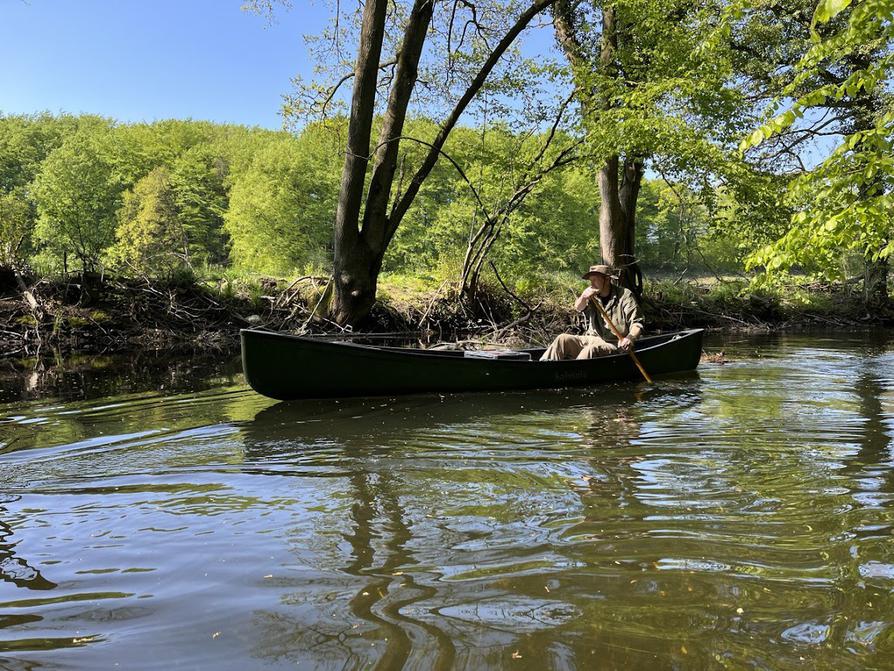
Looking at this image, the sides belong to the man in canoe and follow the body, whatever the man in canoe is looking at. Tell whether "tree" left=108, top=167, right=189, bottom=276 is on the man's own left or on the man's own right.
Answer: on the man's own right

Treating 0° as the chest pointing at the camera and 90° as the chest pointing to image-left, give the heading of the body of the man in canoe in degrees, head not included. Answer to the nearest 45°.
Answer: approximately 45°

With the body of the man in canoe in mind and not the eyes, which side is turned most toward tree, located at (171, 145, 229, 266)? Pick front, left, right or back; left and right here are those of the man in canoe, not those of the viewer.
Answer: right

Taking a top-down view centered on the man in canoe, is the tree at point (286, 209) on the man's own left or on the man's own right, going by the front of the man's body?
on the man's own right

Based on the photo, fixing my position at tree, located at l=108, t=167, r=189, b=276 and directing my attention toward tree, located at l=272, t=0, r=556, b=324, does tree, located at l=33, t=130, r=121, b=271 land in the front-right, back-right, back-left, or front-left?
back-right
